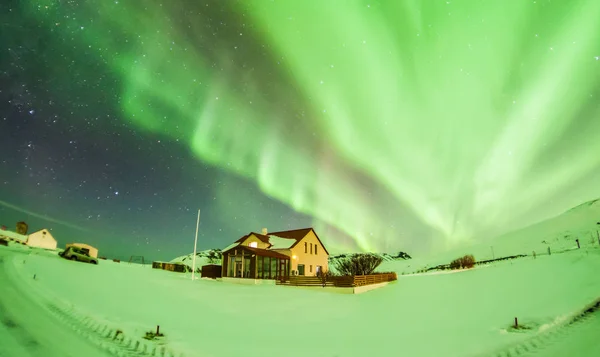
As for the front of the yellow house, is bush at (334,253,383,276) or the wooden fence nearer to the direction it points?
the wooden fence

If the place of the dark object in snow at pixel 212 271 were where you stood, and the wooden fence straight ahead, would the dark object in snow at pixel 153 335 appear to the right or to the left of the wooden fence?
right

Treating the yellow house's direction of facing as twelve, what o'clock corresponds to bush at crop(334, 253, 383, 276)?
The bush is roughly at 8 o'clock from the yellow house.

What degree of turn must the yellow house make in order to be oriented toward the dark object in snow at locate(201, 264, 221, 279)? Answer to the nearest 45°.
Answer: approximately 45° to its right

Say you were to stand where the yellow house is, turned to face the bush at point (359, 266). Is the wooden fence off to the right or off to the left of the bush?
right

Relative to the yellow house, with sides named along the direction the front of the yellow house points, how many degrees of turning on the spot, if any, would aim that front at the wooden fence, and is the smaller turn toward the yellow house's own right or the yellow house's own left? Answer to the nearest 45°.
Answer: approximately 90° to the yellow house's own left

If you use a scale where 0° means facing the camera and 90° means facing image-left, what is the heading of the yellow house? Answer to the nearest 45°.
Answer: approximately 45°

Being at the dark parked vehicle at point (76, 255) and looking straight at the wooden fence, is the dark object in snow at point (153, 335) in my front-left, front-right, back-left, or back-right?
front-right
